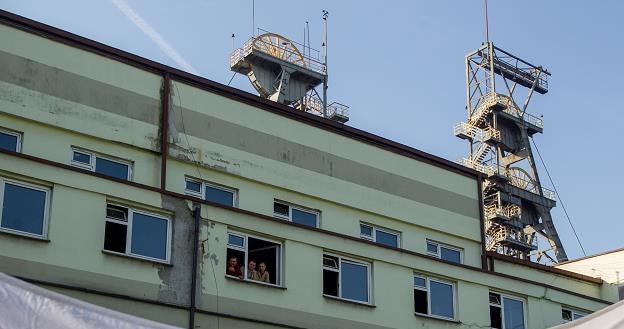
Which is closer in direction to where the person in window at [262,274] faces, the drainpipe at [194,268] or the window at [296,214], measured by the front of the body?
the drainpipe

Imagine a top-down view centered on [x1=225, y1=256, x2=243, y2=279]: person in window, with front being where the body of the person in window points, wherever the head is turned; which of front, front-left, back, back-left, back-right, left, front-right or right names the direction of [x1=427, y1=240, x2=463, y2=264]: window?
back-left

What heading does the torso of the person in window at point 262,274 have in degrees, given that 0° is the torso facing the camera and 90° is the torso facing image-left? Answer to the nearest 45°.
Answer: approximately 0°

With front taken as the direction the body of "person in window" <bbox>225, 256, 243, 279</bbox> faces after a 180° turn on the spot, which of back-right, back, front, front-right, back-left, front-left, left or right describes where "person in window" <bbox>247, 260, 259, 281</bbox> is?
front-right

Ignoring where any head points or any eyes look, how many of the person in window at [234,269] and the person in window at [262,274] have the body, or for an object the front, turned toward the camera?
2

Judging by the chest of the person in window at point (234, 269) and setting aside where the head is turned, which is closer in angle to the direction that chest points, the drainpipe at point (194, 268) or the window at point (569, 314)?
the drainpipe

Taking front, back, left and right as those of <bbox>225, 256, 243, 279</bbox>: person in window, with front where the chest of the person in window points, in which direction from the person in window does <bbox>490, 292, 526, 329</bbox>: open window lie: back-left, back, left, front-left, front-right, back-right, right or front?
back-left

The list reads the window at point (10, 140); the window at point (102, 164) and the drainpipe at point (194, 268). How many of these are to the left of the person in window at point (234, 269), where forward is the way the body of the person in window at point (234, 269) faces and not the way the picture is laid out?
0

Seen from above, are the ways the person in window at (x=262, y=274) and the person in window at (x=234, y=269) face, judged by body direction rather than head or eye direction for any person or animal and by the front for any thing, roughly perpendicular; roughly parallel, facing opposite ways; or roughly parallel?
roughly parallel

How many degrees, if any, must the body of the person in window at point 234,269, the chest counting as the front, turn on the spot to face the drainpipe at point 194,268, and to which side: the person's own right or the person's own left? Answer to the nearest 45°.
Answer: approximately 45° to the person's own right

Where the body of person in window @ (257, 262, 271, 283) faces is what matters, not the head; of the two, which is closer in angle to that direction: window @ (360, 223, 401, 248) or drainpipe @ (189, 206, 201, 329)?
the drainpipe

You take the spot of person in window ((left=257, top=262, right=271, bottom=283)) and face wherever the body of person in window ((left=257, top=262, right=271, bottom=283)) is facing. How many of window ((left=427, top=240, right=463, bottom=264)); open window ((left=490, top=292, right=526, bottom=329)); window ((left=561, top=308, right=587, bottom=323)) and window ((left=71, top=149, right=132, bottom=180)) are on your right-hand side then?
1

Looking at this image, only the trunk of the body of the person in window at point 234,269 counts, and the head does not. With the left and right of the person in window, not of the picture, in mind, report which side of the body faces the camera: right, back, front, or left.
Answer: front
